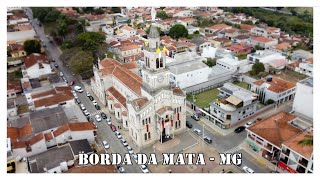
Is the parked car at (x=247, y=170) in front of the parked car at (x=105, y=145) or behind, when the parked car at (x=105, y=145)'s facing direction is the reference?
in front

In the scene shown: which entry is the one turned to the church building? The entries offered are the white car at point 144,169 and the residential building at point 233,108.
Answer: the residential building

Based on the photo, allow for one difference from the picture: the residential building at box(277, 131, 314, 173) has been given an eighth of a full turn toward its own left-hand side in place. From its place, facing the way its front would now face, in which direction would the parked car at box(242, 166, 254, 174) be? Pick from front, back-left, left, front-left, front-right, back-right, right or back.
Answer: right

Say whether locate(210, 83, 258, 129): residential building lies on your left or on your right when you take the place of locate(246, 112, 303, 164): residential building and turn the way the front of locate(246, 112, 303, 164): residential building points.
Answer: on your right

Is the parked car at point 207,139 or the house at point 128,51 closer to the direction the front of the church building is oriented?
the parked car

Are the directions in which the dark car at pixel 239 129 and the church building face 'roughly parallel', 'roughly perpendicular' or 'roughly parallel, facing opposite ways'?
roughly perpendicular

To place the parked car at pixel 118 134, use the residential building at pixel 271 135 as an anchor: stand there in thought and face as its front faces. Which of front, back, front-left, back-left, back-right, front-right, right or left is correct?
front-right

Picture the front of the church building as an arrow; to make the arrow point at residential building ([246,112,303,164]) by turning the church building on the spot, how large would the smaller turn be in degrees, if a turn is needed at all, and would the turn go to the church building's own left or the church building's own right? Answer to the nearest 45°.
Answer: approximately 45° to the church building's own left
